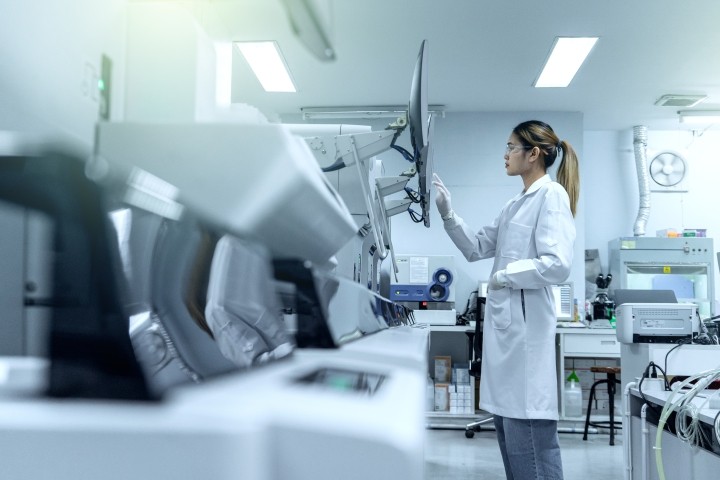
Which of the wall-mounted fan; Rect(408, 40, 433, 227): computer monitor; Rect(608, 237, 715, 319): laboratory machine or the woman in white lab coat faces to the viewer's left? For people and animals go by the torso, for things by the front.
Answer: the woman in white lab coat

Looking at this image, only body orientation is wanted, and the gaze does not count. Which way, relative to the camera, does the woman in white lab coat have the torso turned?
to the viewer's left

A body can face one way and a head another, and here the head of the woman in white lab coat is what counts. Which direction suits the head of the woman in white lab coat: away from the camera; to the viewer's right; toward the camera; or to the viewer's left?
to the viewer's left

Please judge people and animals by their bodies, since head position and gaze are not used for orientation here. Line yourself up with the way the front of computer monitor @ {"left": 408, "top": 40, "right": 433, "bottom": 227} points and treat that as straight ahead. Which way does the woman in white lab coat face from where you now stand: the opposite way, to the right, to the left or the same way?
the opposite way

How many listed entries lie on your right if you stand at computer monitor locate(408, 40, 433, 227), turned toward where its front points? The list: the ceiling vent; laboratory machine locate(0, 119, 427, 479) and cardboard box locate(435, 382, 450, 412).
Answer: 1

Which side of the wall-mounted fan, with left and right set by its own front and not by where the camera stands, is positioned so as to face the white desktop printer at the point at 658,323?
front

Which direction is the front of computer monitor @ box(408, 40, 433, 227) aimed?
to the viewer's right

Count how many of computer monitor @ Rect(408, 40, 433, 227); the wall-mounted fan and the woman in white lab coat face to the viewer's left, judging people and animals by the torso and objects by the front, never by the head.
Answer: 1

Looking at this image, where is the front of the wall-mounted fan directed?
toward the camera

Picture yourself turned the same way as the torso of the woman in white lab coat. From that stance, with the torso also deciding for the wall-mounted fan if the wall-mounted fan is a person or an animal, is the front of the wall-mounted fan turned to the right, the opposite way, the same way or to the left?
to the left
